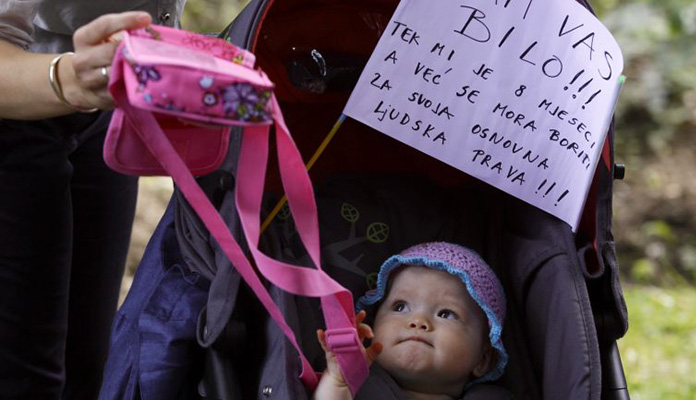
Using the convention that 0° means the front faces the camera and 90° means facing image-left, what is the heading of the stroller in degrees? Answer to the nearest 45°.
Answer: approximately 0°

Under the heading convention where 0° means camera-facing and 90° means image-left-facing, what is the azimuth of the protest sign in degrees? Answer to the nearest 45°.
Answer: approximately 0°
